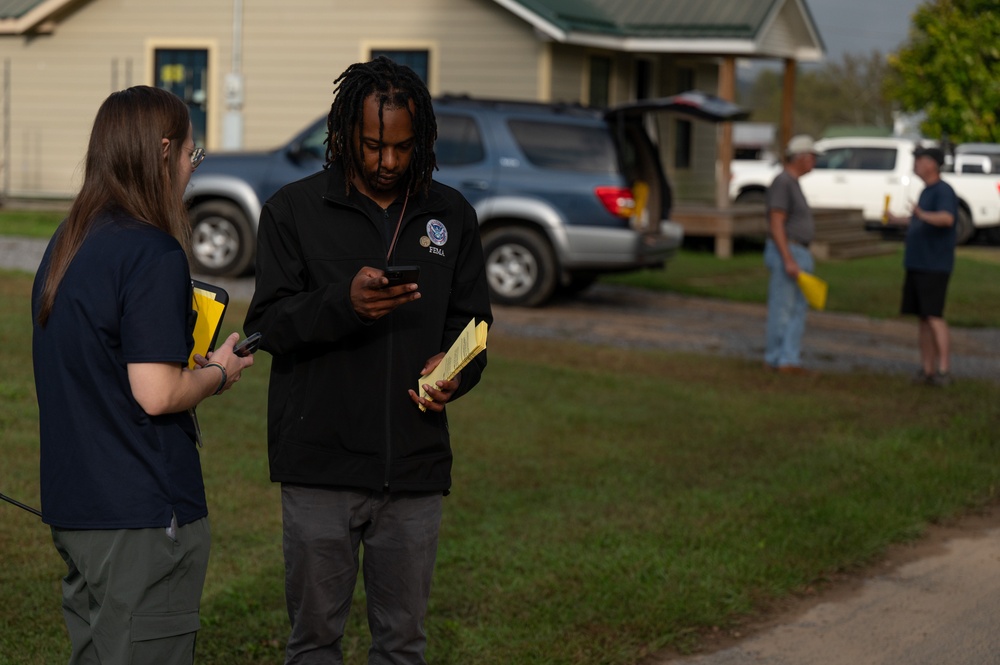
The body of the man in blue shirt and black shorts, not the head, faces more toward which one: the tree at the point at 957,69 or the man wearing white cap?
the man wearing white cap

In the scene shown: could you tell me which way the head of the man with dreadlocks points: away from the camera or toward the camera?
toward the camera

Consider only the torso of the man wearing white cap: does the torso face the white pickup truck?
no

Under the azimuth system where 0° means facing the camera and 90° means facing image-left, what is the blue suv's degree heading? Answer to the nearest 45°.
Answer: approximately 135°

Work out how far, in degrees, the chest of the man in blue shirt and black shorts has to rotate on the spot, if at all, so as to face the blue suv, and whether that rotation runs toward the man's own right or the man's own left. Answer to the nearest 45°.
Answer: approximately 45° to the man's own right

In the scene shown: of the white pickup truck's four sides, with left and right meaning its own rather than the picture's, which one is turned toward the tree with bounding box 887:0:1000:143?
right

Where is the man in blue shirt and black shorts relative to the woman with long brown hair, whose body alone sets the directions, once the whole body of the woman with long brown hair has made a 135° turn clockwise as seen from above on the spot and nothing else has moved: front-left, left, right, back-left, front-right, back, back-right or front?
back-left

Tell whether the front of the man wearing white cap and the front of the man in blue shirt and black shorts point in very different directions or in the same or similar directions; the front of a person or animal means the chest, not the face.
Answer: very different directions

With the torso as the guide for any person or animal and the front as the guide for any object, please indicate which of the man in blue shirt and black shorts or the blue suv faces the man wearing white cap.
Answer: the man in blue shirt and black shorts

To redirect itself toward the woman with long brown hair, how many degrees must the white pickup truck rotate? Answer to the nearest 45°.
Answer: approximately 90° to its left

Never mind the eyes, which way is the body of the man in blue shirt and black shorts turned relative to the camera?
to the viewer's left

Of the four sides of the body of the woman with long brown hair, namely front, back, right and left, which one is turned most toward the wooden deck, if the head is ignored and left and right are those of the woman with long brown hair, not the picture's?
front

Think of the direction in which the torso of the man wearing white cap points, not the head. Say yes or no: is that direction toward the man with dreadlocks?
no

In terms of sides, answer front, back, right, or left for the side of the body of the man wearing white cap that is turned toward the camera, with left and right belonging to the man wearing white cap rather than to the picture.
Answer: right

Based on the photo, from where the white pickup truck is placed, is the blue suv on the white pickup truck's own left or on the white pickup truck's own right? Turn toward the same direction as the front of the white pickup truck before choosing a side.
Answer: on the white pickup truck's own left
